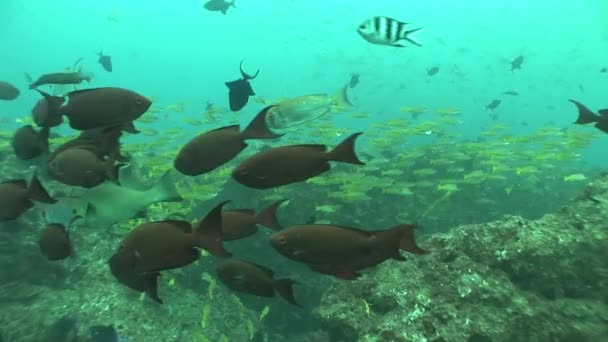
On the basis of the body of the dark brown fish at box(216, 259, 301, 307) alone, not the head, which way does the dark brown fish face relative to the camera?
to the viewer's left

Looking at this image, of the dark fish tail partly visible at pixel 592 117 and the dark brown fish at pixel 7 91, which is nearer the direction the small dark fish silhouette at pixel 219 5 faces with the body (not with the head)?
the dark brown fish

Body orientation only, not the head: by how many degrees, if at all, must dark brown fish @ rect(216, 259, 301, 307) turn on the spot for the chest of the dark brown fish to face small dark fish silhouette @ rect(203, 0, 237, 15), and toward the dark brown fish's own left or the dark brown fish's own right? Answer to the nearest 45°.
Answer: approximately 90° to the dark brown fish's own right

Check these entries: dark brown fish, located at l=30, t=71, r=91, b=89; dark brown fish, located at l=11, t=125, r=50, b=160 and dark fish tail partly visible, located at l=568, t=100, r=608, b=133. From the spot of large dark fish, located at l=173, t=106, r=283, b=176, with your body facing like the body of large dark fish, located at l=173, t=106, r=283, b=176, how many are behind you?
1

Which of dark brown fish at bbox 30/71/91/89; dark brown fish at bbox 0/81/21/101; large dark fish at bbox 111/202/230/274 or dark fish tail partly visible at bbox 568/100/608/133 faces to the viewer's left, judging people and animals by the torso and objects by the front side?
the large dark fish

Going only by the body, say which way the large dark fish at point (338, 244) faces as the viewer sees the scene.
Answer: to the viewer's left

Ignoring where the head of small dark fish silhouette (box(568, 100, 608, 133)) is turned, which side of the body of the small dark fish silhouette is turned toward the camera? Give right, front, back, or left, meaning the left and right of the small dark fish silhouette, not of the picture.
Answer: right

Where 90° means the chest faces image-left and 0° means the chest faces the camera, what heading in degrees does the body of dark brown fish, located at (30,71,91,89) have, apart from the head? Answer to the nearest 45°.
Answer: approximately 270°

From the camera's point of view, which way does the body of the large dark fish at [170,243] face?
to the viewer's left

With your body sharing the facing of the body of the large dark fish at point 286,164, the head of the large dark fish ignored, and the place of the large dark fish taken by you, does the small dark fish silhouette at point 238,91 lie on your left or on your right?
on your right

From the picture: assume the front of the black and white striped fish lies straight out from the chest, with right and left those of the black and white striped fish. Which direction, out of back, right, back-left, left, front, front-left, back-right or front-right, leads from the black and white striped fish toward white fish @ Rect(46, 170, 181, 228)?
front-left

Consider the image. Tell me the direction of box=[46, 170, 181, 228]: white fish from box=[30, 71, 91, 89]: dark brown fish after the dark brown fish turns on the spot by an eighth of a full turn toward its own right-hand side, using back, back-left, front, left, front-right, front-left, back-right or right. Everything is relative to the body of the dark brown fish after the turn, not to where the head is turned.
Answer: front-right

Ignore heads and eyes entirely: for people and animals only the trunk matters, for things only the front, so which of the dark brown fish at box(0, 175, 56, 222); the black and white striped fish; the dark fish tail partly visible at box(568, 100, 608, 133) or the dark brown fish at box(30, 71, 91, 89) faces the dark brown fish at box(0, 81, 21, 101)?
the black and white striped fish

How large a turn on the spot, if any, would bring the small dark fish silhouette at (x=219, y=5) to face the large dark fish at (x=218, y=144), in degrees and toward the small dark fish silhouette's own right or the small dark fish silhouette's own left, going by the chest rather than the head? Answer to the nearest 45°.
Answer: approximately 90° to the small dark fish silhouette's own left

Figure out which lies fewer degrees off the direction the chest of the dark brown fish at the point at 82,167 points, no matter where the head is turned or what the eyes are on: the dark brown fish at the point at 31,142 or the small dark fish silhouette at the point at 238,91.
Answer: the dark brown fish

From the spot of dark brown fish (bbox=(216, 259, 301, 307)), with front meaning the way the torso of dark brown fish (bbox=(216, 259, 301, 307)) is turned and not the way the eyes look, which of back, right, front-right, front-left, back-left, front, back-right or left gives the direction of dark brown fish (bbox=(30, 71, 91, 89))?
front-right
